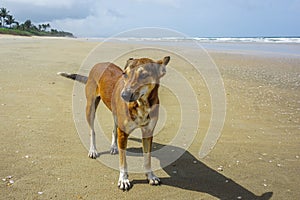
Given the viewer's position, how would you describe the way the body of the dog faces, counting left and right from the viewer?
facing the viewer and to the right of the viewer
